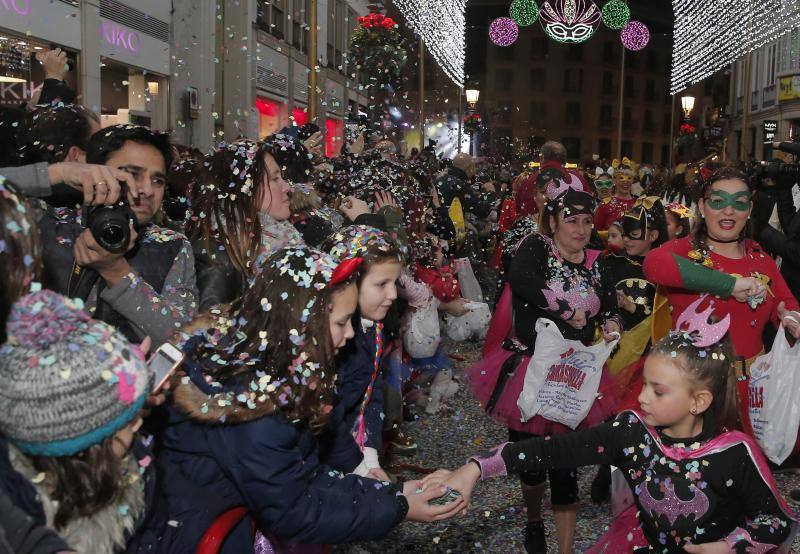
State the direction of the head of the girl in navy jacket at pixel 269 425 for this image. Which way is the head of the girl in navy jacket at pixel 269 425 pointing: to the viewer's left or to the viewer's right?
to the viewer's right

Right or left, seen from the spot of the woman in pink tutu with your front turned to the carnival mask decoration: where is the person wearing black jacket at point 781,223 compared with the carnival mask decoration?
right

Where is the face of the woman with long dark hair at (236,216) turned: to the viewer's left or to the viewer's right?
to the viewer's right

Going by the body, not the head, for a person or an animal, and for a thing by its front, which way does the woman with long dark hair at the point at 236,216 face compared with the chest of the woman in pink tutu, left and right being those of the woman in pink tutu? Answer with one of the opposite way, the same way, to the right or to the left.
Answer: to the left

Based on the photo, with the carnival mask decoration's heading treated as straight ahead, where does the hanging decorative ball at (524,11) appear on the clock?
The hanging decorative ball is roughly at 3 o'clock from the carnival mask decoration.

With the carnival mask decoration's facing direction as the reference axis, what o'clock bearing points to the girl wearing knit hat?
The girl wearing knit hat is roughly at 12 o'clock from the carnival mask decoration.

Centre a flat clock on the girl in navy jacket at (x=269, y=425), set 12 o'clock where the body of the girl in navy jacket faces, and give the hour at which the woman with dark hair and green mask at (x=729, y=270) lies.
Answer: The woman with dark hair and green mask is roughly at 11 o'clock from the girl in navy jacket.

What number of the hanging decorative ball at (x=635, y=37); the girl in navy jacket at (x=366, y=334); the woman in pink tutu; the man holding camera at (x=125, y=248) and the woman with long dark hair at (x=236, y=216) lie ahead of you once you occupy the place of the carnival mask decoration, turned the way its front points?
4

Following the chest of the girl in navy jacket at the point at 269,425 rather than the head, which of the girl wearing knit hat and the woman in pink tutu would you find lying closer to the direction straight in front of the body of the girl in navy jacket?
the woman in pink tutu

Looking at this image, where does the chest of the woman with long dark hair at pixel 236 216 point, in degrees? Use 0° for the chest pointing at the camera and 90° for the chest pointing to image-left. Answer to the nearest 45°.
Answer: approximately 270°
